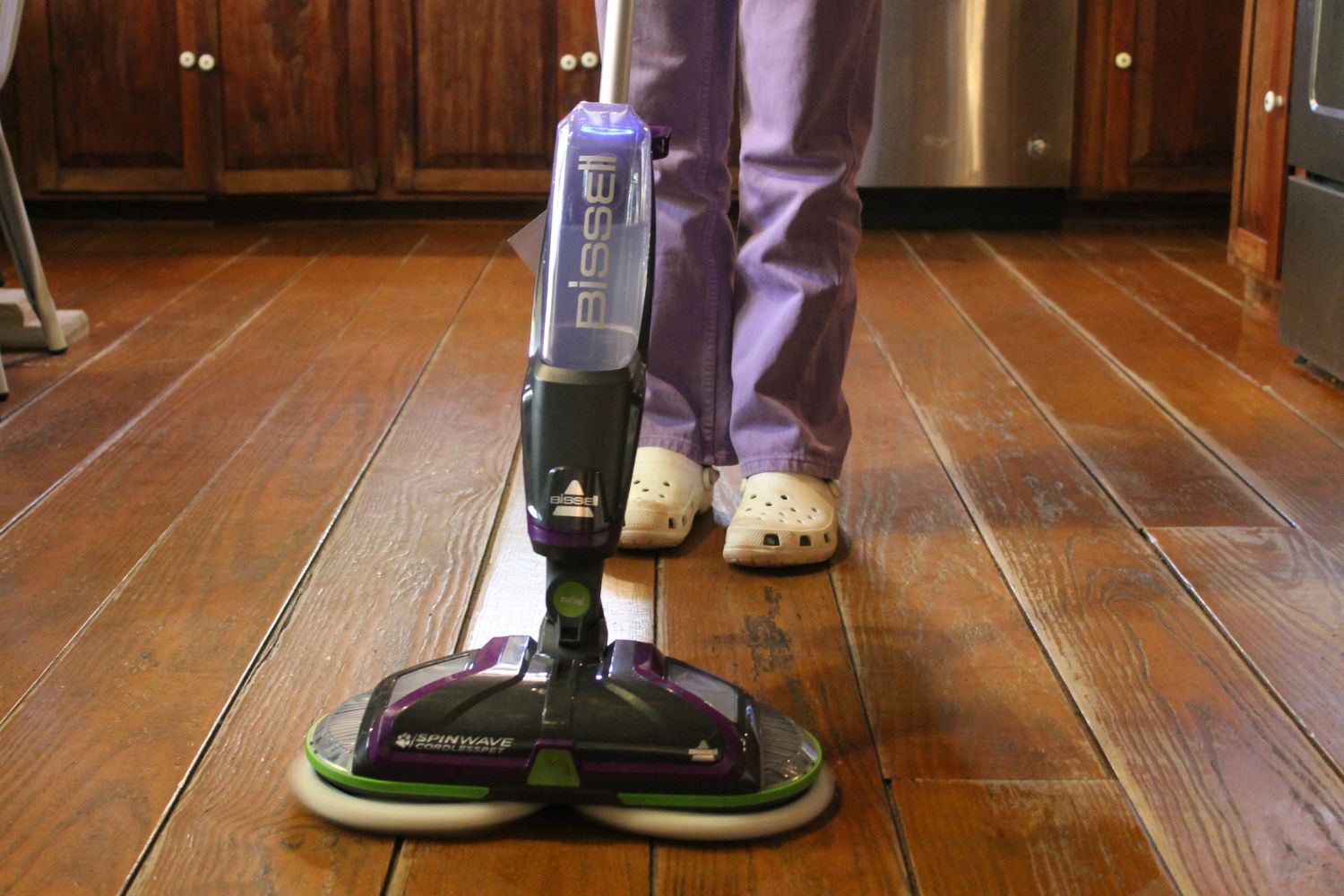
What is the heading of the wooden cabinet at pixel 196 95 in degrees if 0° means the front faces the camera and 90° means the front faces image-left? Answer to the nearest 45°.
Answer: approximately 0°

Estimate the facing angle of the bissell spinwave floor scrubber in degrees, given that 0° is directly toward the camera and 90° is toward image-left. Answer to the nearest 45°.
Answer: approximately 0°

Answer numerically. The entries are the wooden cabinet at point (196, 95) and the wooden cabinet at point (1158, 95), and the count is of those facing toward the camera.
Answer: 2

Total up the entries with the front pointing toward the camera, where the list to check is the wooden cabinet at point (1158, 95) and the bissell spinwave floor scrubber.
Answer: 2

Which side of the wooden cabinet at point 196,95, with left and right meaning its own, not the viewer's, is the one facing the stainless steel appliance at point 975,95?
left

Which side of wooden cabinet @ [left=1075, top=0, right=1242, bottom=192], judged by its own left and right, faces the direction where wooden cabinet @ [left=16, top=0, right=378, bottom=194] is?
right

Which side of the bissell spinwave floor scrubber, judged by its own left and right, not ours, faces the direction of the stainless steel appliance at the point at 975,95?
back
